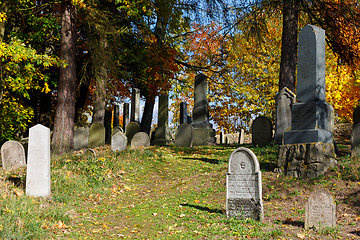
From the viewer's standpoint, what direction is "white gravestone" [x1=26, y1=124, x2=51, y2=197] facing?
toward the camera

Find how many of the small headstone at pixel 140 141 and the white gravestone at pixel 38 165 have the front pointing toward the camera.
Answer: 2

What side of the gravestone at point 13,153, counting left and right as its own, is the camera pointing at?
front

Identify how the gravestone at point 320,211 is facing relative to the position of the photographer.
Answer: facing the viewer

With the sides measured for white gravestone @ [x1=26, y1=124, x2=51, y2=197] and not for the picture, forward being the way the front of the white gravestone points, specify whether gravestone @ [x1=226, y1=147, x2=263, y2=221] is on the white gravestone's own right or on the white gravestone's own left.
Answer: on the white gravestone's own left

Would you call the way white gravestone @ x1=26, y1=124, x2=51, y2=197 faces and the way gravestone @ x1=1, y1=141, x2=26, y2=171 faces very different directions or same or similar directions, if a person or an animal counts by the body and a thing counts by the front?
same or similar directions

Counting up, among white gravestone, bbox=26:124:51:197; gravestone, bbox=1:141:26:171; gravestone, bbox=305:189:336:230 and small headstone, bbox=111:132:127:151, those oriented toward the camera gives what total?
4

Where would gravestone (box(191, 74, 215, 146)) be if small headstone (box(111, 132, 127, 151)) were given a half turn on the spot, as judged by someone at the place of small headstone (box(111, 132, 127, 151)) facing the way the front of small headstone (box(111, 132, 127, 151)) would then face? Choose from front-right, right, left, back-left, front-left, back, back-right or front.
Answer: front-right

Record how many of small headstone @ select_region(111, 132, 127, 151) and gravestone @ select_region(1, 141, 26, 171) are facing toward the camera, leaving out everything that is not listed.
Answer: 2

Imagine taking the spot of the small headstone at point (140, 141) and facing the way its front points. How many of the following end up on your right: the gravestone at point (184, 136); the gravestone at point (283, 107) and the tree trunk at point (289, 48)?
0

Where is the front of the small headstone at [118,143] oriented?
toward the camera

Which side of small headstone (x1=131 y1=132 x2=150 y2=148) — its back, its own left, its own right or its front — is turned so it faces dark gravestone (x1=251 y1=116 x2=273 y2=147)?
left

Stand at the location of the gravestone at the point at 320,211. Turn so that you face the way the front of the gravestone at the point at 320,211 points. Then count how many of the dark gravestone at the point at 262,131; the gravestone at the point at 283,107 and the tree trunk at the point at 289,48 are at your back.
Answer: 3
